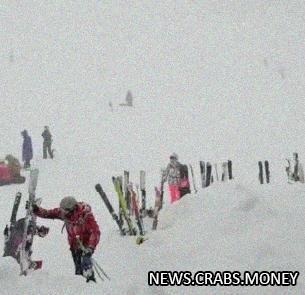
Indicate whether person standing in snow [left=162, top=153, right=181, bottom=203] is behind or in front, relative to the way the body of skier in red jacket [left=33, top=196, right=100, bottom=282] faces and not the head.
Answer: behind

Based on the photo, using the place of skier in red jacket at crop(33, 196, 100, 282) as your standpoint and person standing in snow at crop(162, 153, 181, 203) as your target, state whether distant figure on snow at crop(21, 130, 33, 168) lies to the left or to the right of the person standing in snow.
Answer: left

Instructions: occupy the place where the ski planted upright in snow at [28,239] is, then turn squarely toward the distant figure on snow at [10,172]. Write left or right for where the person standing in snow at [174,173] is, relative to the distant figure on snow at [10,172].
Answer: right

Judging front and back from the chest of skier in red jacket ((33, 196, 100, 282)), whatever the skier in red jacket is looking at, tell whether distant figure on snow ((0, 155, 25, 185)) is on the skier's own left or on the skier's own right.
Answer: on the skier's own right

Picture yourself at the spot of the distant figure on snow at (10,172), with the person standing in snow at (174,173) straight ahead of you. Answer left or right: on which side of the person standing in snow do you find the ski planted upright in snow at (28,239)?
right

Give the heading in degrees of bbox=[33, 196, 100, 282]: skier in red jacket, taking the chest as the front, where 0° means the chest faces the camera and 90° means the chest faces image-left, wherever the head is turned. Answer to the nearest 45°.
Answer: approximately 45°

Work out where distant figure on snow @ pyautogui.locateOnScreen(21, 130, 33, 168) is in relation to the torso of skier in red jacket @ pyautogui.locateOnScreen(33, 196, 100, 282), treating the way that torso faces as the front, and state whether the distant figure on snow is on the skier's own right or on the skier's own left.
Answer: on the skier's own right
